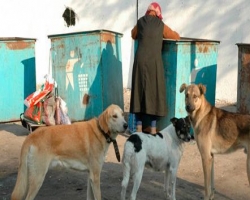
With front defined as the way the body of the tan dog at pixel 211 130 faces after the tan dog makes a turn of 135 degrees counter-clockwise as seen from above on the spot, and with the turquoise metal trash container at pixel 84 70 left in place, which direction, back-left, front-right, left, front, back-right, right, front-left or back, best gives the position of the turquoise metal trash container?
back

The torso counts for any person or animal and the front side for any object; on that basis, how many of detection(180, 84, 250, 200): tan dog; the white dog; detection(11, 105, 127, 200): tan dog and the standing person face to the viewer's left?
1

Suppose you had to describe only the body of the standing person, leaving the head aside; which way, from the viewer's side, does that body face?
away from the camera

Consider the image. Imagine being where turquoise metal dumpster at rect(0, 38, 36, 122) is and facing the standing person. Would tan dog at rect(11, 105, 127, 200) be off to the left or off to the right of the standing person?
right

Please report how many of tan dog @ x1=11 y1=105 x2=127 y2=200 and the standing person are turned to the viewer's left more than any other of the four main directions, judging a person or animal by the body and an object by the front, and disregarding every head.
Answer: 0

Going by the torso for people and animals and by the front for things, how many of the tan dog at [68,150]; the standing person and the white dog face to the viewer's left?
0

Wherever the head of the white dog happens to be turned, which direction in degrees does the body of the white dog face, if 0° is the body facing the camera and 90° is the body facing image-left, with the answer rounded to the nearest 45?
approximately 225°

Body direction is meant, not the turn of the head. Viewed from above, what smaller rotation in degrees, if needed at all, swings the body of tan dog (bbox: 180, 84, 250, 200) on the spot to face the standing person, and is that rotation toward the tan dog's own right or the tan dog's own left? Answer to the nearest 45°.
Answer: approximately 45° to the tan dog's own right

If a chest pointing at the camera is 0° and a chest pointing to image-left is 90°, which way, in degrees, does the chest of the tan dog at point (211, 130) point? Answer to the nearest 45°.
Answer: approximately 90°

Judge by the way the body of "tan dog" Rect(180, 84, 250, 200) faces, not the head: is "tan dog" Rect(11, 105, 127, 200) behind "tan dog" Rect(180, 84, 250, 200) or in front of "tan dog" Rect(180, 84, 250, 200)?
in front

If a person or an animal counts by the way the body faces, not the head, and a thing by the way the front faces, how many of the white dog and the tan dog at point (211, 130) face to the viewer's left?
1

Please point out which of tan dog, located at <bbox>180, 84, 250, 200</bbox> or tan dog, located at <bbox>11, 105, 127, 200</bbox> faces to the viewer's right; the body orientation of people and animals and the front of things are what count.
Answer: tan dog, located at <bbox>11, 105, 127, 200</bbox>

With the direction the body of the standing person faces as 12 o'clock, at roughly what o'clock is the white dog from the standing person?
The white dog is roughly at 6 o'clock from the standing person.

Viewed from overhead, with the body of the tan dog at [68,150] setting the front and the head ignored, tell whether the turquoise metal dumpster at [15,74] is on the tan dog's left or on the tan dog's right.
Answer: on the tan dog's left

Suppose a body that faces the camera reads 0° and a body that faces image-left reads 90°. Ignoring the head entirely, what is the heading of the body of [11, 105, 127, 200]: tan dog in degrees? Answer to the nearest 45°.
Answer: approximately 270°
